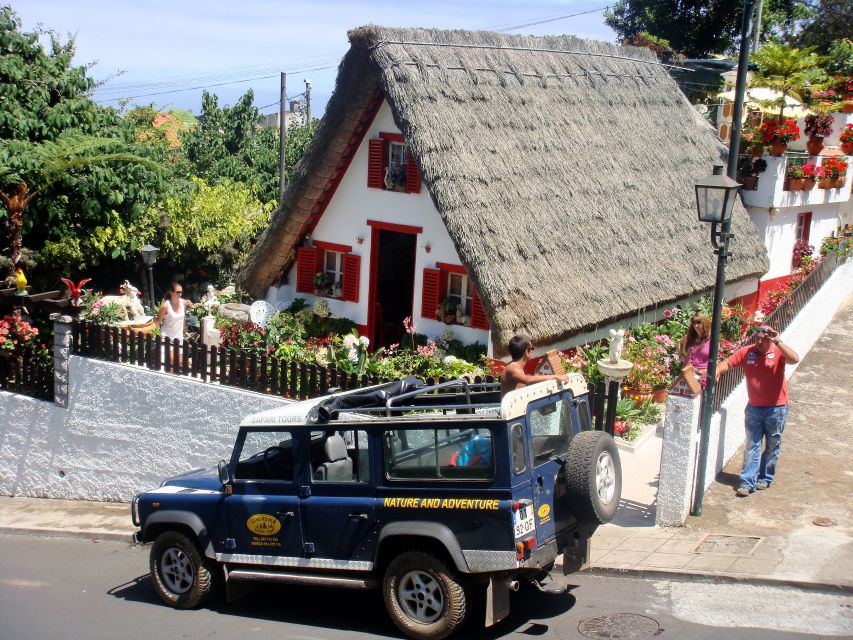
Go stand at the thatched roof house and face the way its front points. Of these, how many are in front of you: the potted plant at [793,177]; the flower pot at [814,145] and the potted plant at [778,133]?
0

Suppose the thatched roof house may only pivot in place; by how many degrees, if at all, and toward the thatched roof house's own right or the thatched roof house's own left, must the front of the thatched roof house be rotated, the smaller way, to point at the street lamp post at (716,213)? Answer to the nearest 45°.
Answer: approximately 45° to the thatched roof house's own left

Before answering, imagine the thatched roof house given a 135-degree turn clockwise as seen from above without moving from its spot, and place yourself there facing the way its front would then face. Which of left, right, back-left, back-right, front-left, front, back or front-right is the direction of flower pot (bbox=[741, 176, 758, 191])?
front-right

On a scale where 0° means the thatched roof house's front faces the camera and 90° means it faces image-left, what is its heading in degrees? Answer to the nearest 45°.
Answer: approximately 45°

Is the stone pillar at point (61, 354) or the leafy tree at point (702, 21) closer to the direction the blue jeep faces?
the stone pillar

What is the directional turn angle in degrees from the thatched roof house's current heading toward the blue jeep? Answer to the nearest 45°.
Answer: approximately 45° to its left

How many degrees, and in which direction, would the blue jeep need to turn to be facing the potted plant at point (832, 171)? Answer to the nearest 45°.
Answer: approximately 90° to its right

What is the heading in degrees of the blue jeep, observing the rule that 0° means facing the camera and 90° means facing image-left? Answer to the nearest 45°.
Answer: approximately 135°

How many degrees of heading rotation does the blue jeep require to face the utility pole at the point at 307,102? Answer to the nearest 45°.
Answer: approximately 45° to its right

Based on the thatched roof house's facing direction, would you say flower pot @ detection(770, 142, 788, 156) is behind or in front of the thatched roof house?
behind

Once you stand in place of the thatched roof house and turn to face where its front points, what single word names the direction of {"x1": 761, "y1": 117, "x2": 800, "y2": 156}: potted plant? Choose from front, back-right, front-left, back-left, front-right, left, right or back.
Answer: back

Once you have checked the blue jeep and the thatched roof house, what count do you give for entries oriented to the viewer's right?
0

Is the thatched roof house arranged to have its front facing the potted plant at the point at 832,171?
no

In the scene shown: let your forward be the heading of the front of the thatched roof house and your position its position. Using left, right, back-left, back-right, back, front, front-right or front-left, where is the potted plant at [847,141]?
back

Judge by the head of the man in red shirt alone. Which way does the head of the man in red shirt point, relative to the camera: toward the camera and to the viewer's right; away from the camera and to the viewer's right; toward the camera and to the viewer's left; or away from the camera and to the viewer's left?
toward the camera and to the viewer's left
